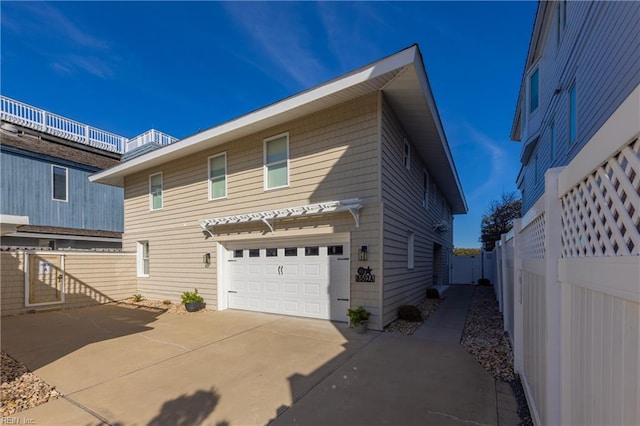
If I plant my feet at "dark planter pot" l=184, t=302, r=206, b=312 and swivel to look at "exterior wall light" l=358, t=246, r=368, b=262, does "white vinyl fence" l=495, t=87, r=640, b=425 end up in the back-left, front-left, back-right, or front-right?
front-right

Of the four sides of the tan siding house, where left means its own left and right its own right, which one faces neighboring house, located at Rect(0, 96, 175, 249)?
right

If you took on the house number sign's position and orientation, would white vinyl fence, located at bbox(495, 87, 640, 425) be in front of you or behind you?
in front

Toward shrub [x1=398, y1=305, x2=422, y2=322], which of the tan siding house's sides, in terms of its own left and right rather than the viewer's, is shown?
left

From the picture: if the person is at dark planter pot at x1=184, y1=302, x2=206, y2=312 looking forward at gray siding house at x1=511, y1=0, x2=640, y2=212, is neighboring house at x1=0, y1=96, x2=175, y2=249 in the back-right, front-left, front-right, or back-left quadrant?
back-left

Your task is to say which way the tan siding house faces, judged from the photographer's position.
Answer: facing the viewer and to the left of the viewer

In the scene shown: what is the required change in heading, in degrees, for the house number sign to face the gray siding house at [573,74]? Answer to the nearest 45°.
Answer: approximately 90° to its left

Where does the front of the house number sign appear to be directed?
toward the camera

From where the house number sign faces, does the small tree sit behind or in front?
behind

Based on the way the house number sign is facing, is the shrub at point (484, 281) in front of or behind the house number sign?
behind
